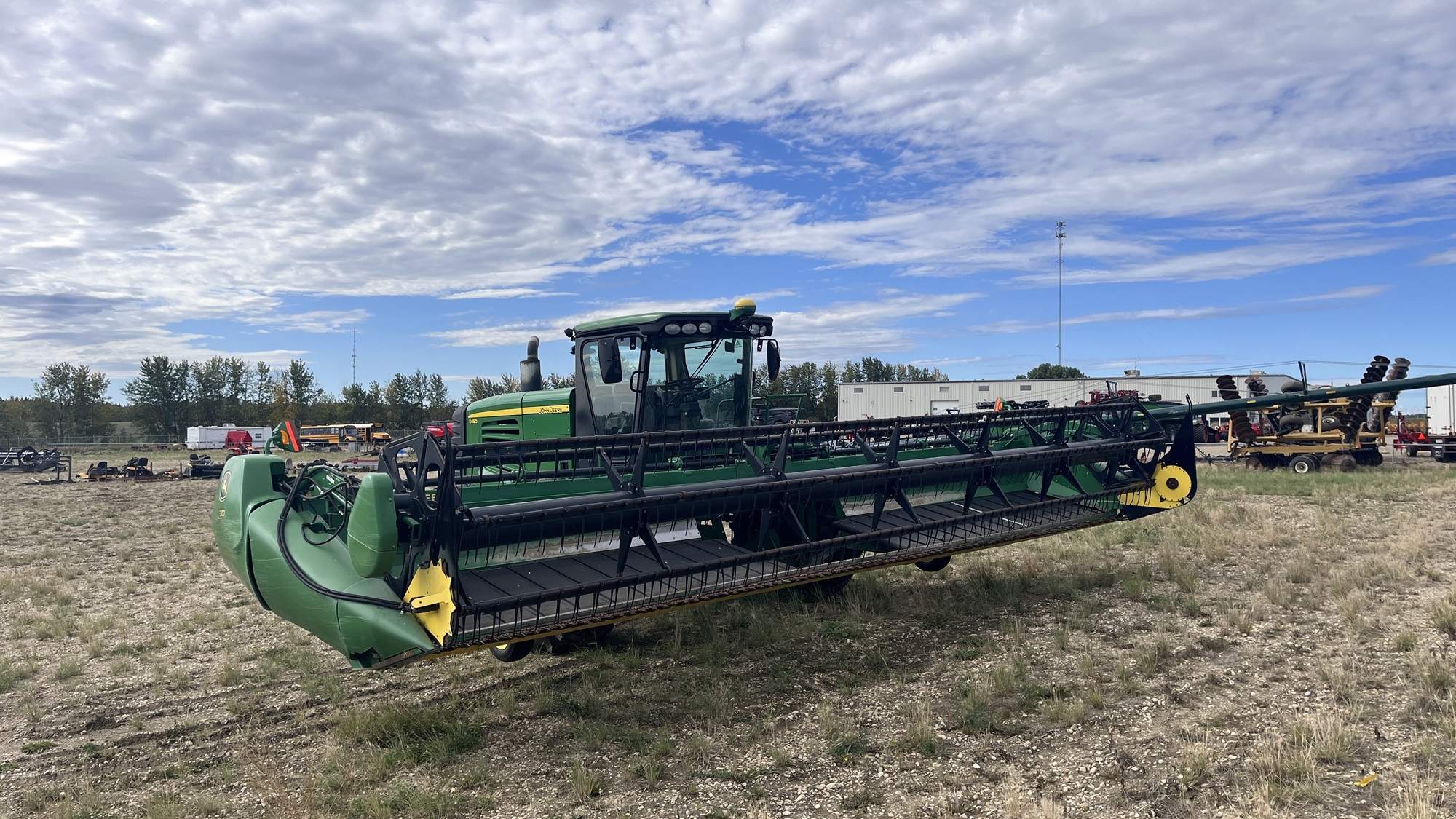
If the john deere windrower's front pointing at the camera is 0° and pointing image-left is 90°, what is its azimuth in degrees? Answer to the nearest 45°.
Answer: approximately 315°

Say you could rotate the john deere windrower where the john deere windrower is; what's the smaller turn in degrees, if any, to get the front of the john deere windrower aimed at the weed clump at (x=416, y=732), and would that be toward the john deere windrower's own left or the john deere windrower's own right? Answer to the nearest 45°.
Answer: approximately 90° to the john deere windrower's own right

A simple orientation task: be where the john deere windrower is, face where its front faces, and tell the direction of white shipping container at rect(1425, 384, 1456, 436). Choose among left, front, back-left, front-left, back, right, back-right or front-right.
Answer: left
